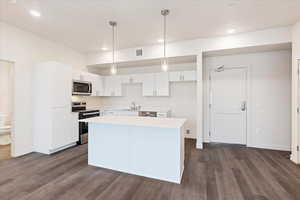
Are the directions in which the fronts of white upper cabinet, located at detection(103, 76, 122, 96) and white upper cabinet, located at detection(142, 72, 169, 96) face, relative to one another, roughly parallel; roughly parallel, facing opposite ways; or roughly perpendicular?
roughly parallel

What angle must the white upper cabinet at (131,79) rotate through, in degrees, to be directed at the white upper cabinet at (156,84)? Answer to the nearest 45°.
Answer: approximately 45° to its left

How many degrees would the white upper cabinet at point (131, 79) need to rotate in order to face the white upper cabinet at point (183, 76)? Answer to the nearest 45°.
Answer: approximately 45° to its left

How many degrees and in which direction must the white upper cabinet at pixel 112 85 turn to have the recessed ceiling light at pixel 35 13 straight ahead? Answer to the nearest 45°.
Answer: approximately 45° to its right

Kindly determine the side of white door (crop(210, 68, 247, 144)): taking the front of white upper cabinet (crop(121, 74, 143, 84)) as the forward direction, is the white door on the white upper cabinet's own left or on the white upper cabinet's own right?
on the white upper cabinet's own left

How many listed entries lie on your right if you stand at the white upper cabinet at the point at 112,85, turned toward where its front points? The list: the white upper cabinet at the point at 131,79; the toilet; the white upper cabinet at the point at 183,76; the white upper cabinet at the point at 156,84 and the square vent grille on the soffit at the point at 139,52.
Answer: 1

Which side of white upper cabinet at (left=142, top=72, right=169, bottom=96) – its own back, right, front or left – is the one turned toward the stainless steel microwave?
right

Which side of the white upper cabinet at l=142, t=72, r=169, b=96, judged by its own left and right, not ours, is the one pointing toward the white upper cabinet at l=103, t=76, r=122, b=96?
right

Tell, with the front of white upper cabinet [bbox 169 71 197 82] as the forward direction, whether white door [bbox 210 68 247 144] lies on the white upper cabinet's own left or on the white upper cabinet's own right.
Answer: on the white upper cabinet's own left

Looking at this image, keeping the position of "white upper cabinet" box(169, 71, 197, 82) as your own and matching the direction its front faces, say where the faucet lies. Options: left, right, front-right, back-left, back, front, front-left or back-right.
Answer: right

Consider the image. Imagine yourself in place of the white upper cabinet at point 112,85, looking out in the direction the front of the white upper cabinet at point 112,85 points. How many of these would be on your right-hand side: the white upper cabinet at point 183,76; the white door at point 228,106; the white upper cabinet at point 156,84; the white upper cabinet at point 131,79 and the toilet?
1

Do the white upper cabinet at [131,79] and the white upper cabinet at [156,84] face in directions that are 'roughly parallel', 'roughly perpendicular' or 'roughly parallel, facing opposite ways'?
roughly parallel

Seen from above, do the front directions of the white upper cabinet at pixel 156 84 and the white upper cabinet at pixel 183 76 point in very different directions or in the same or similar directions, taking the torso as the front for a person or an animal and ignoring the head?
same or similar directions

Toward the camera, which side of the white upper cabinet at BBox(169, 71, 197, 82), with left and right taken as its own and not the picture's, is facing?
front

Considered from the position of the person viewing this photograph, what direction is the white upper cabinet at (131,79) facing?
facing the viewer

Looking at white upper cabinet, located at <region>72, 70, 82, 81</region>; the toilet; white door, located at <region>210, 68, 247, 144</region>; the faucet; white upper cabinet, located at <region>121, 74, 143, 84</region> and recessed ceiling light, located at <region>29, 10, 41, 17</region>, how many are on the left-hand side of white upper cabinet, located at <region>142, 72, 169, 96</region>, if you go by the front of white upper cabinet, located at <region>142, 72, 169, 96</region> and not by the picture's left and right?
1

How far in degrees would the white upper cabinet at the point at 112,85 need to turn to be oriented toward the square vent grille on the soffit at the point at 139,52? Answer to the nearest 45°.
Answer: approximately 45° to its left

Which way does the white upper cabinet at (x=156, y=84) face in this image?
toward the camera
